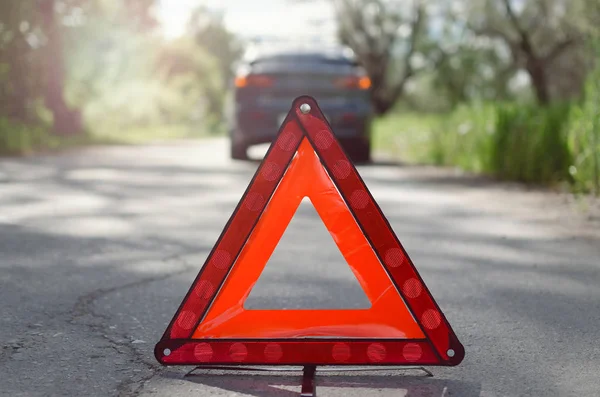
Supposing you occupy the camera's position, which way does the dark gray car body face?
facing away from the viewer

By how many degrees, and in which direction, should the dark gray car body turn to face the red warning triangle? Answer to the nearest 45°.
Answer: approximately 180°

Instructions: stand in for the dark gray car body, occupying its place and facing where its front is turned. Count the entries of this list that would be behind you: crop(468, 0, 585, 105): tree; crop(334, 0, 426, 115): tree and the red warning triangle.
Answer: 1

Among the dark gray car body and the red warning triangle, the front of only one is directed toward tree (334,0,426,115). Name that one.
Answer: the dark gray car body

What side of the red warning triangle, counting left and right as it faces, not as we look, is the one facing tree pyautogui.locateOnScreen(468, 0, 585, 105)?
back

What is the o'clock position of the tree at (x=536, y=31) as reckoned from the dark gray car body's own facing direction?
The tree is roughly at 1 o'clock from the dark gray car body.

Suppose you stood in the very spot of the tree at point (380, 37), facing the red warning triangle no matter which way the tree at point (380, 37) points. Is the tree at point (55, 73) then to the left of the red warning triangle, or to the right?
right

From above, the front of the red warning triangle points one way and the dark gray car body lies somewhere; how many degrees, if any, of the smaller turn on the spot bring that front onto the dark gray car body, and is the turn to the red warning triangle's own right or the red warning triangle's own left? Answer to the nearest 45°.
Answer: approximately 180°

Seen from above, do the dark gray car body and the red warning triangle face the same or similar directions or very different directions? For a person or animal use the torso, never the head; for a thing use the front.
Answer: very different directions

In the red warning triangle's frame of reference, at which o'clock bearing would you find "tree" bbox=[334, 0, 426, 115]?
The tree is roughly at 6 o'clock from the red warning triangle.

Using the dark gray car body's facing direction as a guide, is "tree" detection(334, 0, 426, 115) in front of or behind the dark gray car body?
in front

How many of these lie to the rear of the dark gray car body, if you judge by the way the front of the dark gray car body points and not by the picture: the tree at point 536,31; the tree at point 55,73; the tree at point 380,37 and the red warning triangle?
1

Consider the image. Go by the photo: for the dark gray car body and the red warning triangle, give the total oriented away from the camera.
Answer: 1

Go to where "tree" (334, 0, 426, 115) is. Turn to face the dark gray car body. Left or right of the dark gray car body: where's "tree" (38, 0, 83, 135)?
right

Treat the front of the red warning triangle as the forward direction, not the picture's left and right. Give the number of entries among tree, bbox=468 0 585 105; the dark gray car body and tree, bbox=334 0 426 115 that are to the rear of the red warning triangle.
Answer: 3

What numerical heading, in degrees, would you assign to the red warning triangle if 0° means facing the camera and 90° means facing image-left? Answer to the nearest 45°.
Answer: approximately 0°
